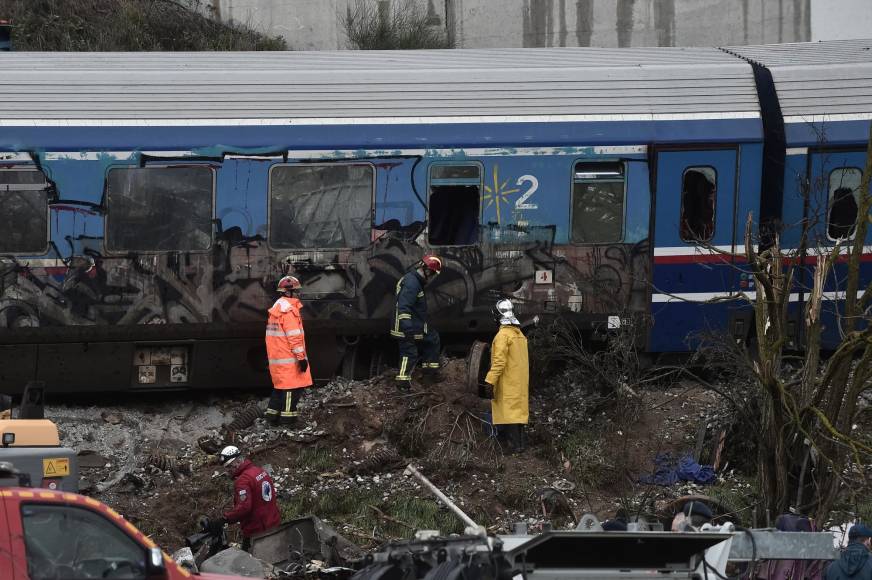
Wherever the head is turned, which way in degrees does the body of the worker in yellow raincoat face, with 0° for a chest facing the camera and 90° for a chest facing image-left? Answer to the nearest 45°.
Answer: approximately 135°

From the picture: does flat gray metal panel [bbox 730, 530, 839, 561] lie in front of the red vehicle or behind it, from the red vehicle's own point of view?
in front

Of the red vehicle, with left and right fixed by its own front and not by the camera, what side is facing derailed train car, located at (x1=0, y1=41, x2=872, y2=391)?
left

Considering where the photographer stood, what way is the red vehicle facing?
facing to the right of the viewer

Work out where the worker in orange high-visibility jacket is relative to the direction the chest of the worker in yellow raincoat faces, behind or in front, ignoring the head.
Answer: in front

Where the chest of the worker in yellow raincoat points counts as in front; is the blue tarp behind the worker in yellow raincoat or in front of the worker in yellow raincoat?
behind

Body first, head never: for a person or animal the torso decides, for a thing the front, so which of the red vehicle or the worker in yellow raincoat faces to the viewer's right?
the red vehicle

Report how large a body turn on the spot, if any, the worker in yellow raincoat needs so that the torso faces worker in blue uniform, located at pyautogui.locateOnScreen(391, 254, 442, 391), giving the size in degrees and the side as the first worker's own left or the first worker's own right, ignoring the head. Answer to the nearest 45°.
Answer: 0° — they already face them
